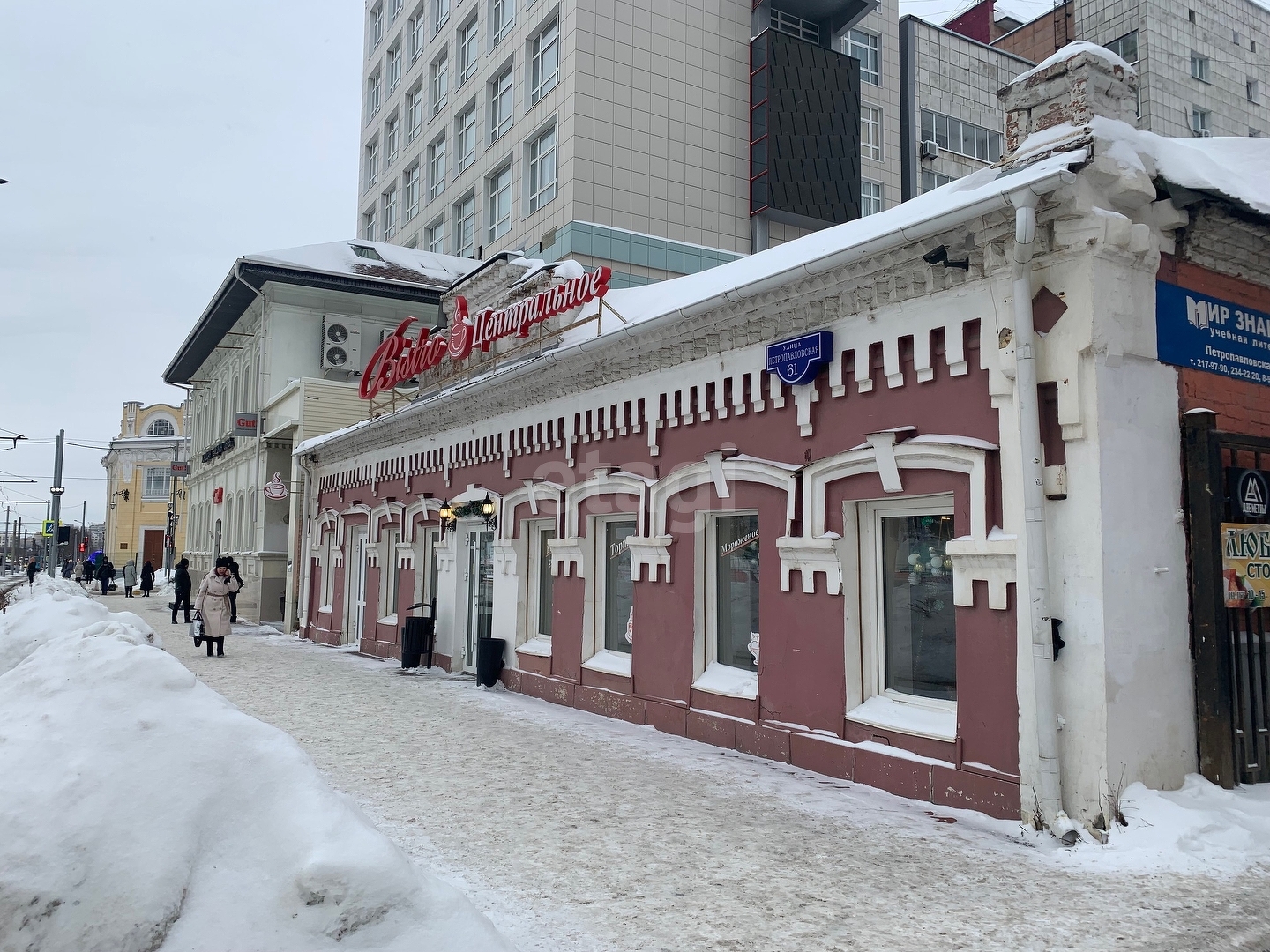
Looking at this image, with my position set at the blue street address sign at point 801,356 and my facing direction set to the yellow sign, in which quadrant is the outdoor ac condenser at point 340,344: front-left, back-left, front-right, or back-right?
back-left

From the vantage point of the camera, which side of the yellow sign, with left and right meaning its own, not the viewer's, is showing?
front

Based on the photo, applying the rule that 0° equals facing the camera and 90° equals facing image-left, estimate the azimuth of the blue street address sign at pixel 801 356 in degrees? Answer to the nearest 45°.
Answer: approximately 45°

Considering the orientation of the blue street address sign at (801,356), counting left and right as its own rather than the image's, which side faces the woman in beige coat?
right

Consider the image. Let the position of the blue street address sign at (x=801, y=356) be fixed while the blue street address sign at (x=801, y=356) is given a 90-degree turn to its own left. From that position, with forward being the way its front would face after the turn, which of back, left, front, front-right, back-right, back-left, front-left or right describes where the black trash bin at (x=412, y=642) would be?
back

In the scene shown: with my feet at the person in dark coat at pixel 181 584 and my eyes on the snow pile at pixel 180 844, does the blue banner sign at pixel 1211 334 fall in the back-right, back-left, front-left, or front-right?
front-left

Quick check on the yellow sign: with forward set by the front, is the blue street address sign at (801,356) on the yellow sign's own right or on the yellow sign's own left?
on the yellow sign's own right

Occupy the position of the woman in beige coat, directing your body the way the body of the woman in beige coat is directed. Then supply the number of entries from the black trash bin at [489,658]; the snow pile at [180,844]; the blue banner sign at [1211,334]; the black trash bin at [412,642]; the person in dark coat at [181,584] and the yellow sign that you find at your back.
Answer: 1

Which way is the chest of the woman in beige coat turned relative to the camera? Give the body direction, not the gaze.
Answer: toward the camera

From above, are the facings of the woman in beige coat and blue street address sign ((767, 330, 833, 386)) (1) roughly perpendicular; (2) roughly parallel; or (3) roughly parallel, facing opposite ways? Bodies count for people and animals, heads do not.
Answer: roughly perpendicular

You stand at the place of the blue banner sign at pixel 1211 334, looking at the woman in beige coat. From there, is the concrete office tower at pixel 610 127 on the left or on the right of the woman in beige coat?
right

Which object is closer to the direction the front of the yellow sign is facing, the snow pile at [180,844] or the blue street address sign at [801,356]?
the snow pile

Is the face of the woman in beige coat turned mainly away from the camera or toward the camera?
toward the camera

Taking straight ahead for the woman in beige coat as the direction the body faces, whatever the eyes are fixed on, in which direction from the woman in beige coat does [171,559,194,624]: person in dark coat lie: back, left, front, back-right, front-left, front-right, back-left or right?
back
